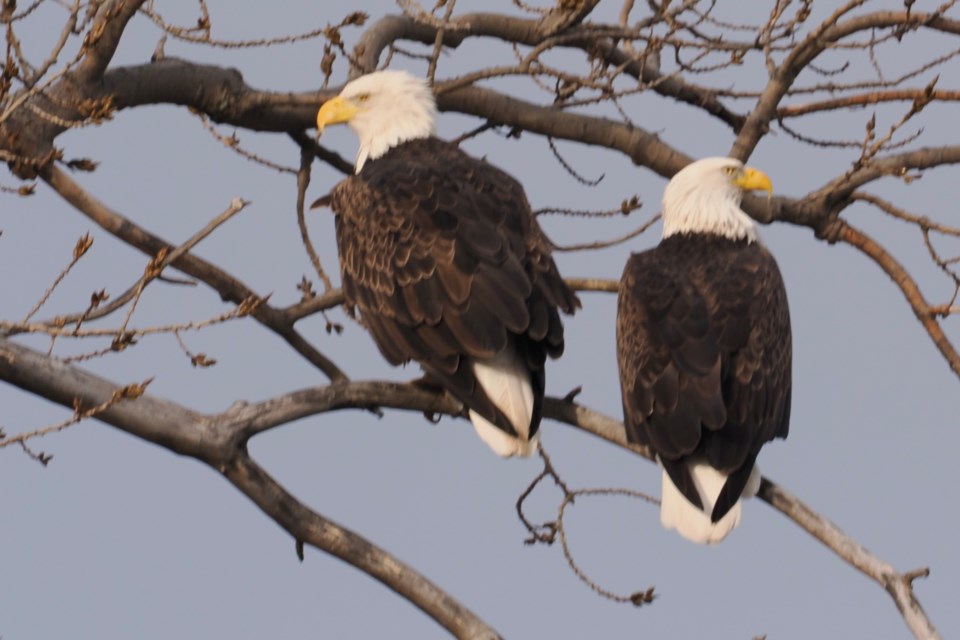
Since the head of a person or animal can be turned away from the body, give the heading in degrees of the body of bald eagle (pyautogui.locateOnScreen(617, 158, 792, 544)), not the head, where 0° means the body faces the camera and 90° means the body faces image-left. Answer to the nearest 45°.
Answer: approximately 180°

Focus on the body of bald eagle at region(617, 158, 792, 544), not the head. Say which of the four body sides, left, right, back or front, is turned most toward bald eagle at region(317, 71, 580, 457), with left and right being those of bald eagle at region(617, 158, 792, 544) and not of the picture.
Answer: left

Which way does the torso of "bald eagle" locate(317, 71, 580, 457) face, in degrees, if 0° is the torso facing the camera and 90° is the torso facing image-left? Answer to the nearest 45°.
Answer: approximately 135°

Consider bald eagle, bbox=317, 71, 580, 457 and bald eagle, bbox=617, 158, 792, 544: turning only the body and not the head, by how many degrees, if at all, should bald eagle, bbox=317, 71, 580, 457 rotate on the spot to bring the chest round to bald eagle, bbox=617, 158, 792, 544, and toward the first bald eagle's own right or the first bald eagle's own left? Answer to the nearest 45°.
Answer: approximately 135° to the first bald eagle's own right
